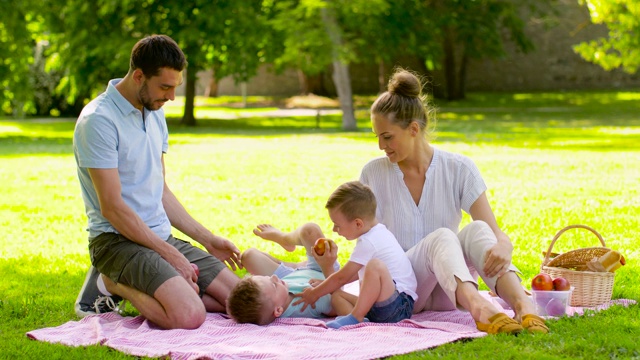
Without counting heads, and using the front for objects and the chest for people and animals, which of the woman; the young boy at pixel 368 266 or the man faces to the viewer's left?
the young boy

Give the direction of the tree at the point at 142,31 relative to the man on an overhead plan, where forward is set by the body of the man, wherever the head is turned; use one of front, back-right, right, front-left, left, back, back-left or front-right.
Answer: back-left

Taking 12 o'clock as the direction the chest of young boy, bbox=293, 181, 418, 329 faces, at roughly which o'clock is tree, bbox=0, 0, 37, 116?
The tree is roughly at 2 o'clock from the young boy.

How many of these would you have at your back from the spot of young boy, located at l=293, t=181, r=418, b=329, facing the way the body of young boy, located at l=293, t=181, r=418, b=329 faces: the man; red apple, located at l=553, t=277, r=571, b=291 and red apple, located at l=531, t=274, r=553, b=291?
2

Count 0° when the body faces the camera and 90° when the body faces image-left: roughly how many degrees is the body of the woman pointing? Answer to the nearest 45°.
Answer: approximately 0°

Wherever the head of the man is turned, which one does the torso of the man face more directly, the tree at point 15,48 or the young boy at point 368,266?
the young boy

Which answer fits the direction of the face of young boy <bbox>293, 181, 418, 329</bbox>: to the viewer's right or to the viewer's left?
to the viewer's left

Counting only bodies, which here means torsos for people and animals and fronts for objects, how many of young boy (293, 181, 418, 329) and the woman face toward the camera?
1

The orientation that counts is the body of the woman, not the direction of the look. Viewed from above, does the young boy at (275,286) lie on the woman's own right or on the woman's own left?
on the woman's own right

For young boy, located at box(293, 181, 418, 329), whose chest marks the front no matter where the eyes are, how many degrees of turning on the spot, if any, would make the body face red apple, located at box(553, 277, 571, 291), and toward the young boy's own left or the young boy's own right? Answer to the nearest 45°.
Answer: approximately 180°

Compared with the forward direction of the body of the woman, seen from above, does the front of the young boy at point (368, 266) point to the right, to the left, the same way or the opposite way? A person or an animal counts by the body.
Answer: to the right

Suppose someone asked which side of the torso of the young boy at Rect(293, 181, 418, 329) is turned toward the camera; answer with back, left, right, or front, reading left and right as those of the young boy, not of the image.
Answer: left

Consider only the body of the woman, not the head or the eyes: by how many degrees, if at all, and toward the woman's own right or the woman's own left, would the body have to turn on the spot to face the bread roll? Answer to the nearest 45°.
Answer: approximately 90° to the woman's own left

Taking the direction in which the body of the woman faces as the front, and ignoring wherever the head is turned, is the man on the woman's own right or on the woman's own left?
on the woman's own right
